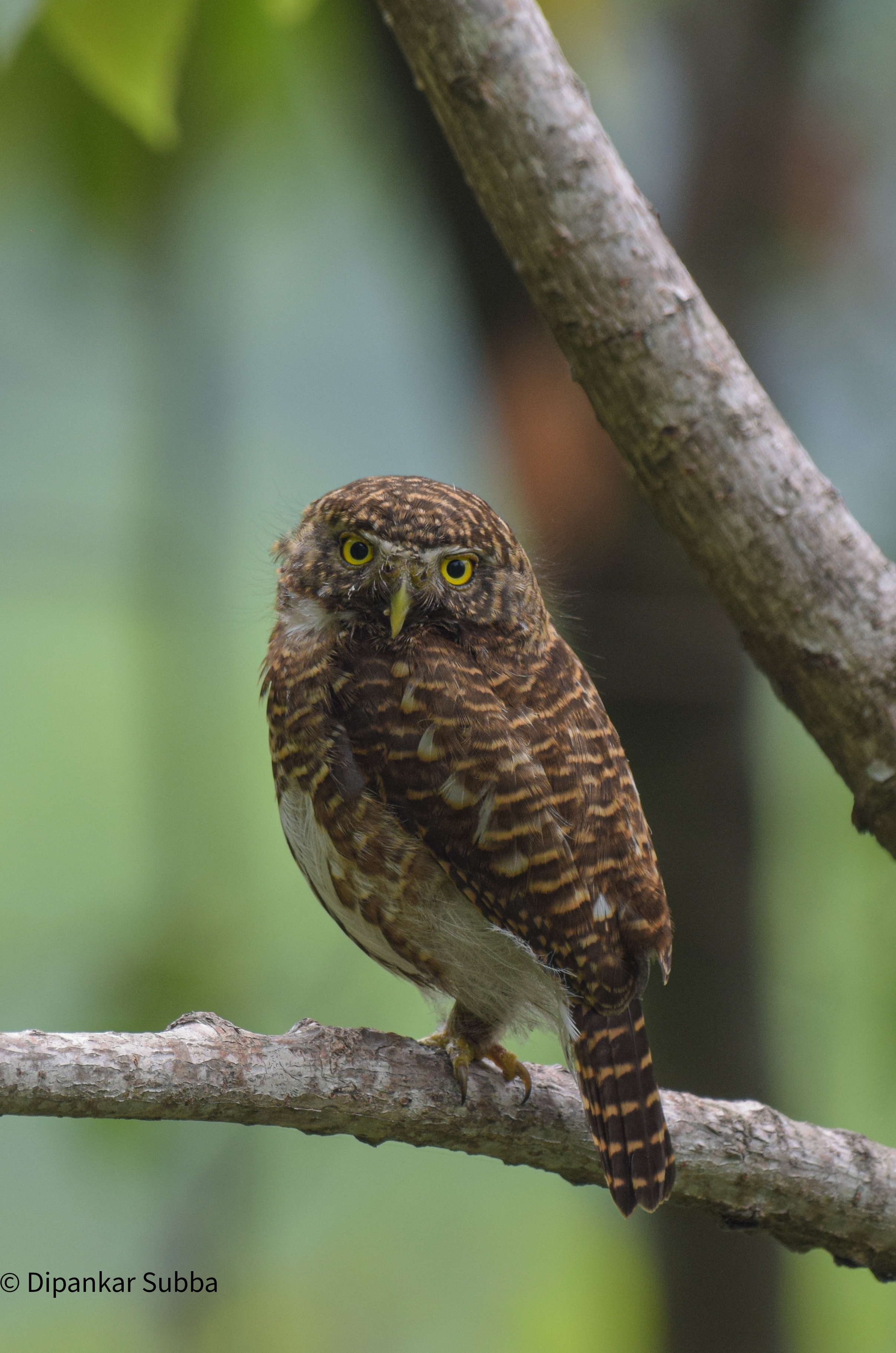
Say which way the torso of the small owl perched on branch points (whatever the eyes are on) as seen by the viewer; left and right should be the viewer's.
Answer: facing to the left of the viewer
